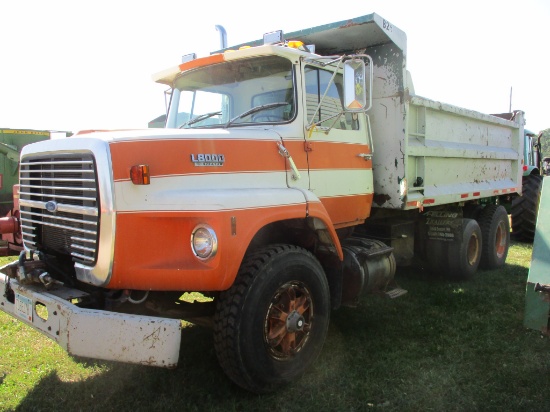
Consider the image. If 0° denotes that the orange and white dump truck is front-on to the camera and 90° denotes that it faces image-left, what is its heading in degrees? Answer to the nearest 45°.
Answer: approximately 45°

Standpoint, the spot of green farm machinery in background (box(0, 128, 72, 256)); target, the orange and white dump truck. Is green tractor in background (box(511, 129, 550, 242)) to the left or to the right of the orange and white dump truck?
left

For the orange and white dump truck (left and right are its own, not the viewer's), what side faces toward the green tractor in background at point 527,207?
back

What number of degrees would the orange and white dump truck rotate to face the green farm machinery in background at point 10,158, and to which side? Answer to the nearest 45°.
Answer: approximately 90° to its right
